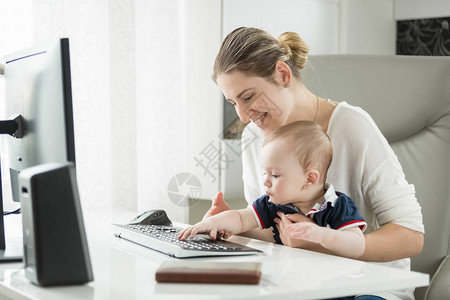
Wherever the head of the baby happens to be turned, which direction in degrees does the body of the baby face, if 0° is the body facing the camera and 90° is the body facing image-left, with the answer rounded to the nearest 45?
approximately 45°

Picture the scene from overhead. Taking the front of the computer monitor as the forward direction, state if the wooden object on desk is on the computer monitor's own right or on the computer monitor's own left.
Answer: on the computer monitor's own right

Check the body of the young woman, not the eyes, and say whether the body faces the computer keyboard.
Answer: yes

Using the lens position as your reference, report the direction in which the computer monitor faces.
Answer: facing away from the viewer and to the right of the viewer
